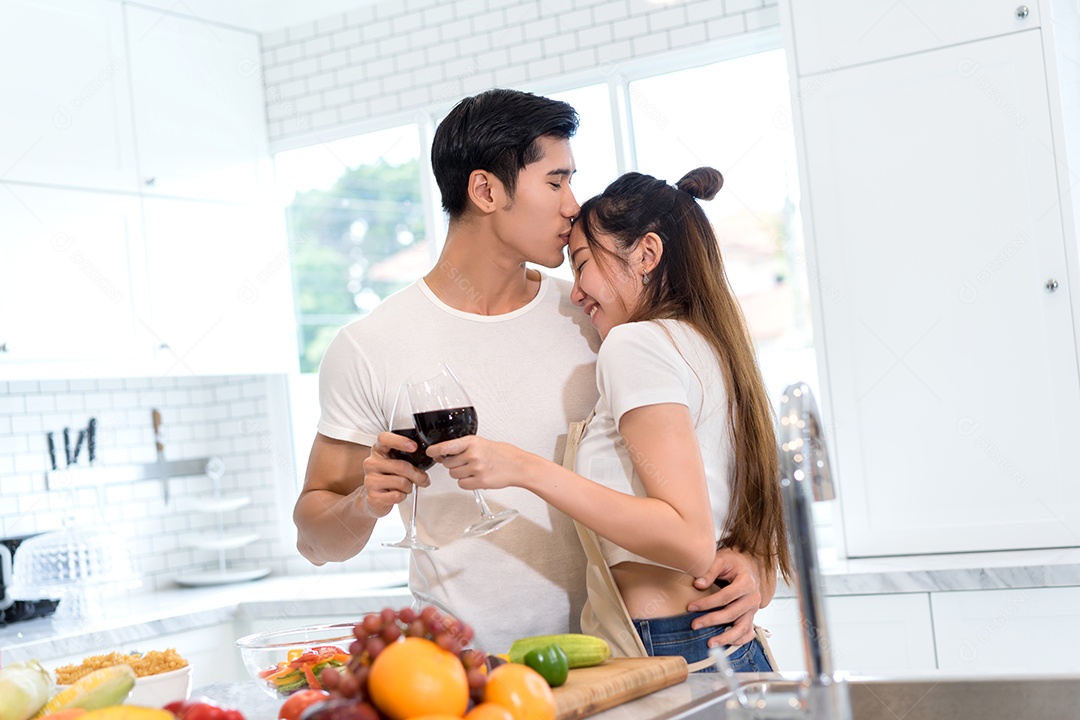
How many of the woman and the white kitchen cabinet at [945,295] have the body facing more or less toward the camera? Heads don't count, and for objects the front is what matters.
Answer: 1

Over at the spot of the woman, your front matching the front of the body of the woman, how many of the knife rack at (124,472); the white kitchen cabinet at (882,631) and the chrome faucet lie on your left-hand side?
1

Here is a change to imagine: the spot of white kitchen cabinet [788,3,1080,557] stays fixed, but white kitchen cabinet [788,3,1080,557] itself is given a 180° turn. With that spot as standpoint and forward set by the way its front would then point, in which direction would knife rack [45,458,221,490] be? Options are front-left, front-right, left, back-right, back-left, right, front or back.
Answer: left

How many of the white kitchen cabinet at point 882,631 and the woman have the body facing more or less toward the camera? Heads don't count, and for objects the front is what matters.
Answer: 1

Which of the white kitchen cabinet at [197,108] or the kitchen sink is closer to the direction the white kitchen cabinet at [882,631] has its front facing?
the kitchen sink

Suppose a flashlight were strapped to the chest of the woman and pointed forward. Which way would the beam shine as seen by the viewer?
to the viewer's left

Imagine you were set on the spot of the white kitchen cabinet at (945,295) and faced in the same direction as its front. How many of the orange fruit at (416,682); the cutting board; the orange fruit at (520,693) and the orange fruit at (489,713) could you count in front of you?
4

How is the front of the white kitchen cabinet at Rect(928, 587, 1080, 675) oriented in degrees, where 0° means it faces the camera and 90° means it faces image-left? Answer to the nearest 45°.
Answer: approximately 0°

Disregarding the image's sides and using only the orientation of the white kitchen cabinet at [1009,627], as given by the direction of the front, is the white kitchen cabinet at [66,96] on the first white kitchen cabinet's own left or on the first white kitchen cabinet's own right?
on the first white kitchen cabinet's own right
